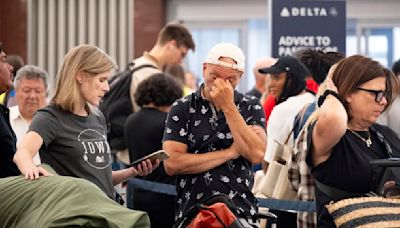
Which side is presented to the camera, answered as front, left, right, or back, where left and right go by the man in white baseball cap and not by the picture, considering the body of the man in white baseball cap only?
front

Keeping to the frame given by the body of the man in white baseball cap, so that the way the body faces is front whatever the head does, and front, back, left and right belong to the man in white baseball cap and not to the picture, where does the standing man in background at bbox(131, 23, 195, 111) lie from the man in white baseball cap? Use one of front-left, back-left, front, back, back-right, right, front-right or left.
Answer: back

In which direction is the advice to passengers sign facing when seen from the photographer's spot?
facing the viewer

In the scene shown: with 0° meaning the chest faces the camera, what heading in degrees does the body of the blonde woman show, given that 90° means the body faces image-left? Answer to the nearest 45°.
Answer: approximately 315°

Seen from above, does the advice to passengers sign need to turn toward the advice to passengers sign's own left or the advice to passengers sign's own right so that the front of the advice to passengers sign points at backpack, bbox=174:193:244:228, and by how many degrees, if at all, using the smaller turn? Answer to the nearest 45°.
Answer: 0° — it already faces it

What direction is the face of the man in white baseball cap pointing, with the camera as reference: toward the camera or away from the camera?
toward the camera

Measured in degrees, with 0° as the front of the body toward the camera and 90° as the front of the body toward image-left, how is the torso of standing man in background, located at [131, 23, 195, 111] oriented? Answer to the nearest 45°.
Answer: approximately 270°

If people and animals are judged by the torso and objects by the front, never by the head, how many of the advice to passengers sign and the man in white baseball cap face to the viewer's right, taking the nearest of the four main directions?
0

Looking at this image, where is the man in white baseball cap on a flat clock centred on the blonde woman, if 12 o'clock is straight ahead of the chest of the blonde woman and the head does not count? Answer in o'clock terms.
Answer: The man in white baseball cap is roughly at 10 o'clock from the blonde woman.
